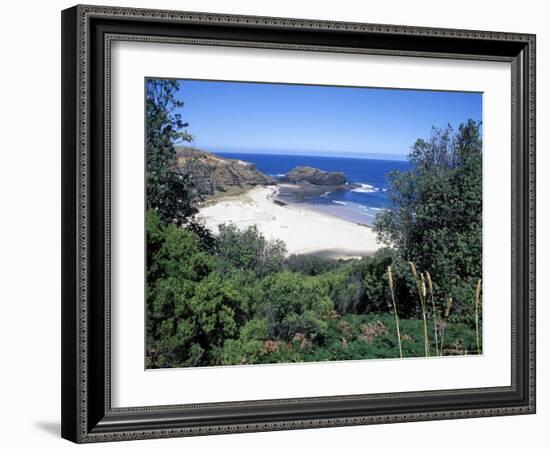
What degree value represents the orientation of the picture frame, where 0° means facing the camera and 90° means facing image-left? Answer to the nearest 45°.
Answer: approximately 315°
